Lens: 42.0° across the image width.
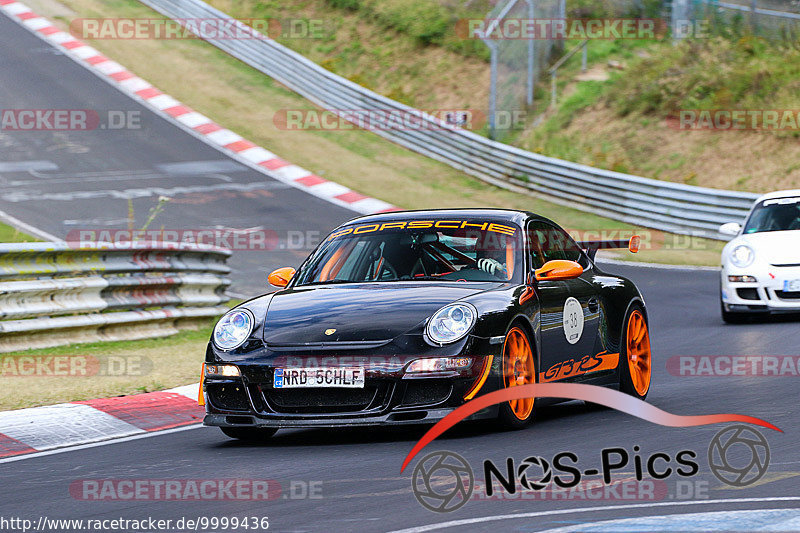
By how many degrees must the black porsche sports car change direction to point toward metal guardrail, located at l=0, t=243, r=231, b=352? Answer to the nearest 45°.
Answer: approximately 90° to its right

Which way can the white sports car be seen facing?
toward the camera

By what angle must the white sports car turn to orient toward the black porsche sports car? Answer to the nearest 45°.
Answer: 0° — it already faces it

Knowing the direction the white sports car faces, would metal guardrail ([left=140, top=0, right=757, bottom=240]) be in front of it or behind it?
behind

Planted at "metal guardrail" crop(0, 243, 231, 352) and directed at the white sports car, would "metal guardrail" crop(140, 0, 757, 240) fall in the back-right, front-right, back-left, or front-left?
front-left

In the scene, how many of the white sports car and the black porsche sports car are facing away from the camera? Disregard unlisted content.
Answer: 0

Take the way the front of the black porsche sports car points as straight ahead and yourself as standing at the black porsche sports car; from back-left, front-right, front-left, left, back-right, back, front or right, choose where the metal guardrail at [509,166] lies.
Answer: back-right

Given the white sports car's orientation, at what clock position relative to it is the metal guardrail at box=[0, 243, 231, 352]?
The metal guardrail is roughly at 2 o'clock from the white sports car.

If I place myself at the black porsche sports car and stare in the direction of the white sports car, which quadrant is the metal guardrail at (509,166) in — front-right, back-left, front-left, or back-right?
front-left

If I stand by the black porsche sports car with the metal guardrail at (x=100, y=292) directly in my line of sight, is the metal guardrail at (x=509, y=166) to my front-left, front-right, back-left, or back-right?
front-right

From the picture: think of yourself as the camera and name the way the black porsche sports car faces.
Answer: facing the viewer and to the left of the viewer
